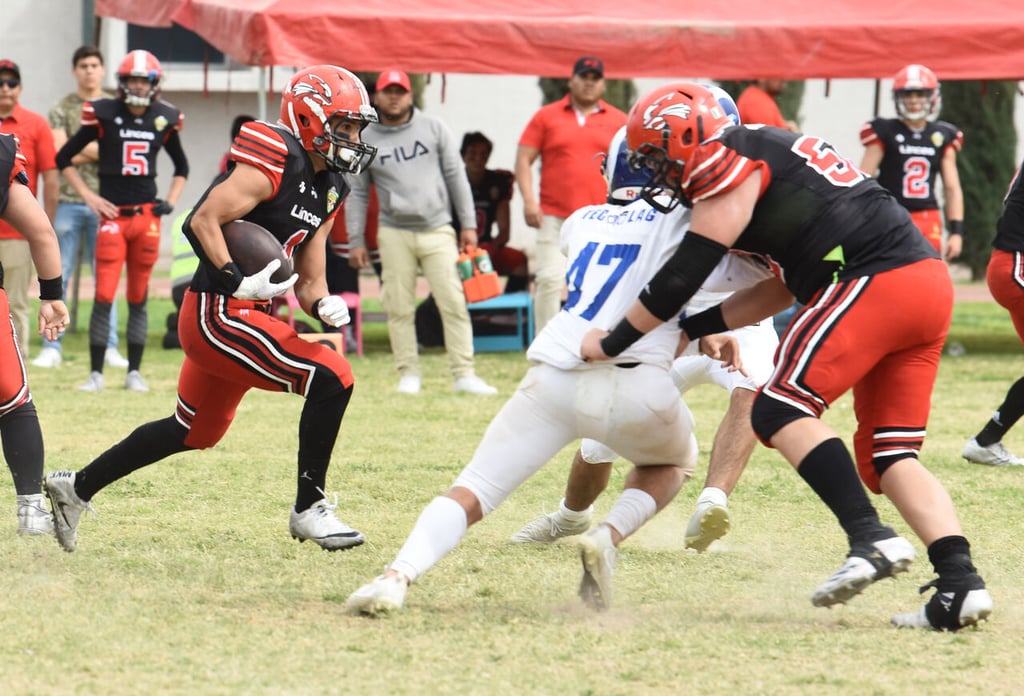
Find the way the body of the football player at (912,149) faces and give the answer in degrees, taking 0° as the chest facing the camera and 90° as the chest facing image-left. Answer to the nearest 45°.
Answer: approximately 0°

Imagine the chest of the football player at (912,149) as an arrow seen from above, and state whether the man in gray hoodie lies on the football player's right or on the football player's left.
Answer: on the football player's right

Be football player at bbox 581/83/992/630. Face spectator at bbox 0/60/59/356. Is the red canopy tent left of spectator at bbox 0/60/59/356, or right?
right

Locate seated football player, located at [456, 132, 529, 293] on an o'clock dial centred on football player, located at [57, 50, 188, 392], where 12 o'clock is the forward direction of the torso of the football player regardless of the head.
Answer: The seated football player is roughly at 8 o'clock from the football player.
